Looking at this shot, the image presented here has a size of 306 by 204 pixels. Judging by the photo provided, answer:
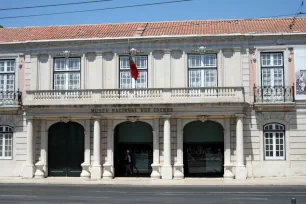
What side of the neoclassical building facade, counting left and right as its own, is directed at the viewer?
front
